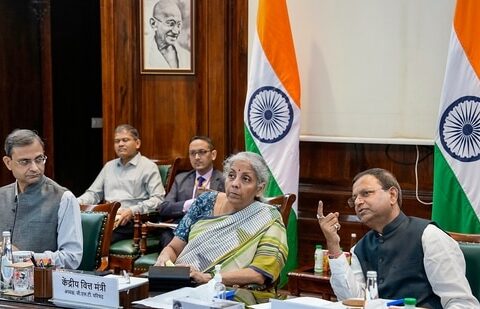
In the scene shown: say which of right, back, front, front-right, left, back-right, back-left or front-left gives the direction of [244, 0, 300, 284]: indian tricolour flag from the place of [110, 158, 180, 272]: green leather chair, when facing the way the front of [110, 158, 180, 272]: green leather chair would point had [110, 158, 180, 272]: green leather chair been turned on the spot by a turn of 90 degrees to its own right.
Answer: back-right

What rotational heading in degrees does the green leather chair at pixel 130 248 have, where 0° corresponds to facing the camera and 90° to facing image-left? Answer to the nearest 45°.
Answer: approximately 45°

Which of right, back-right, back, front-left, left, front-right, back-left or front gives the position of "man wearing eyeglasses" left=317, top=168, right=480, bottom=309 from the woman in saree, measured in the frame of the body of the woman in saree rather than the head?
left

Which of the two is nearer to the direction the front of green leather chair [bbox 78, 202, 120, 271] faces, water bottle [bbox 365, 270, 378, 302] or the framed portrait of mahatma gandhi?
the water bottle

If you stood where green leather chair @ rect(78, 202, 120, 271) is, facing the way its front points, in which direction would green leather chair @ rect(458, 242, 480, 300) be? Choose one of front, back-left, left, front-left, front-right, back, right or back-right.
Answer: left

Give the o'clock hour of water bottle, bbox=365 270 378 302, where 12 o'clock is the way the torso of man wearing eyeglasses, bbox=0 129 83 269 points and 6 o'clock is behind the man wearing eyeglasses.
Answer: The water bottle is roughly at 9 o'clock from the man wearing eyeglasses.

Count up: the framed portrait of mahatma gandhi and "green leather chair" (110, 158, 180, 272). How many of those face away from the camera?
0

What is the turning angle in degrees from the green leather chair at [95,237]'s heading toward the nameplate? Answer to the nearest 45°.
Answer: approximately 45° to its left

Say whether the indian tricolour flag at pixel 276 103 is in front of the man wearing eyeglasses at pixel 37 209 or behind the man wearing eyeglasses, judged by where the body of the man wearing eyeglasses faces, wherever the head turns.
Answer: behind

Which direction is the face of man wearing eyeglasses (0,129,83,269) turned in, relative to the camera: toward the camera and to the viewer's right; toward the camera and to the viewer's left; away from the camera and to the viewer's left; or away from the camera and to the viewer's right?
toward the camera and to the viewer's right

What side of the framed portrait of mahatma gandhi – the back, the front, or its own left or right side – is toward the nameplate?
front

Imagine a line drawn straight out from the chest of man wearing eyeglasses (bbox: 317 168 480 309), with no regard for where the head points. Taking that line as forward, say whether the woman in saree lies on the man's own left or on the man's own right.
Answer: on the man's own right

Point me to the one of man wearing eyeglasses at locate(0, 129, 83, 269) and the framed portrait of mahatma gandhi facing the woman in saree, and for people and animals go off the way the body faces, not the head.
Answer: the framed portrait of mahatma gandhi
